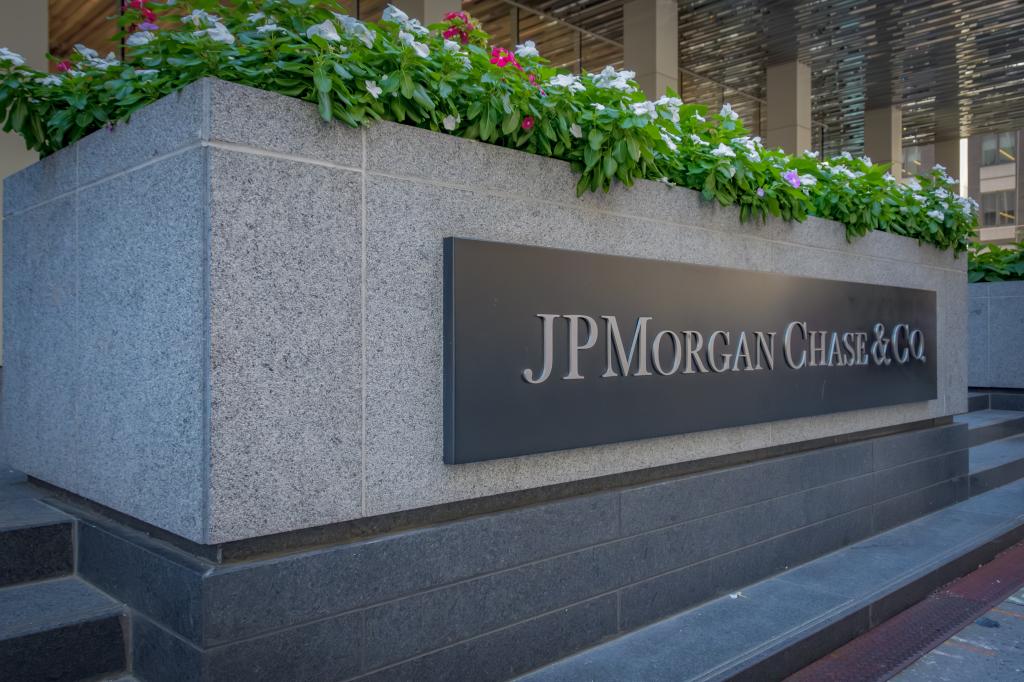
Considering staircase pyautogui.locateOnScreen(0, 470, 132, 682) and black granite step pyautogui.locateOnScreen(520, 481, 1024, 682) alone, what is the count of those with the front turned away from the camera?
0

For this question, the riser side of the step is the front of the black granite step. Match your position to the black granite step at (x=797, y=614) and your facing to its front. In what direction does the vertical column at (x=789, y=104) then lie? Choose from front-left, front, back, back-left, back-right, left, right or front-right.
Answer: back-left

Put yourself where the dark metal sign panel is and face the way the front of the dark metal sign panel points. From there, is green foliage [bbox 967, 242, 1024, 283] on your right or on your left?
on your left

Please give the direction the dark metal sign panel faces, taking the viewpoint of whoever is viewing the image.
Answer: facing the viewer and to the right of the viewer

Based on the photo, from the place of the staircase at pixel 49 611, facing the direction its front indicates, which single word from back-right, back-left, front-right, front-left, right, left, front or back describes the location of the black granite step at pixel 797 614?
front-left

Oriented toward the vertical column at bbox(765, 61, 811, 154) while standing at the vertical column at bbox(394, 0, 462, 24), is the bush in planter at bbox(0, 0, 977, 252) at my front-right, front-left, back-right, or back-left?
back-right

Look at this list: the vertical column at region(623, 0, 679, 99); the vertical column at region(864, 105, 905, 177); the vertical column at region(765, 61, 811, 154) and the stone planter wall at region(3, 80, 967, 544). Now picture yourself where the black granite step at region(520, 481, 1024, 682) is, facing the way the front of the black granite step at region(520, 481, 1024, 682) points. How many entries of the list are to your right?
1

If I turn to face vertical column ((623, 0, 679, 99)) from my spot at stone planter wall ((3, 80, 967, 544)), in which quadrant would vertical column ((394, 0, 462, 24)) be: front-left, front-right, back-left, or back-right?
front-left

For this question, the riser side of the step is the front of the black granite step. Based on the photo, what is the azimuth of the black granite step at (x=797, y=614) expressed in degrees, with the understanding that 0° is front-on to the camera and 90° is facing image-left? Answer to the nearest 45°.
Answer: approximately 315°

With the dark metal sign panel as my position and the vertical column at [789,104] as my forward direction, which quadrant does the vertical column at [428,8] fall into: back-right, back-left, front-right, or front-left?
front-left

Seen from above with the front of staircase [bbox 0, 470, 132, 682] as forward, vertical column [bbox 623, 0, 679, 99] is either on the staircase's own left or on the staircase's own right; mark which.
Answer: on the staircase's own left
